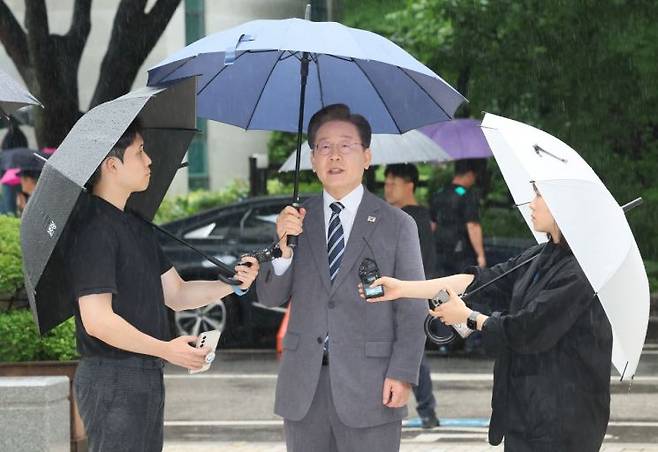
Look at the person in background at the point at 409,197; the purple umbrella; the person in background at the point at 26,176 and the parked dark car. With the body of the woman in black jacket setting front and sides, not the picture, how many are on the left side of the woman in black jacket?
0

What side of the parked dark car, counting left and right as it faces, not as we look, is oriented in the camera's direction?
right

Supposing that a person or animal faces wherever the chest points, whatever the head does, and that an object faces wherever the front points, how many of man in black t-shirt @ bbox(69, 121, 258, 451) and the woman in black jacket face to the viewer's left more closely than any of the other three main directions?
1

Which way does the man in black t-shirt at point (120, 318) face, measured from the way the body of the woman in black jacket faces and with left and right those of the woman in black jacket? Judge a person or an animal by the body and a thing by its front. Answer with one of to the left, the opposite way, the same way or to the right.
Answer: the opposite way

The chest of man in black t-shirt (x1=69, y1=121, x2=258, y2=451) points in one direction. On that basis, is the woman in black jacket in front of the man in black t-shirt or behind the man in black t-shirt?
in front

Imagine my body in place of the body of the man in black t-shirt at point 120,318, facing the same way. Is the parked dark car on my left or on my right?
on my left

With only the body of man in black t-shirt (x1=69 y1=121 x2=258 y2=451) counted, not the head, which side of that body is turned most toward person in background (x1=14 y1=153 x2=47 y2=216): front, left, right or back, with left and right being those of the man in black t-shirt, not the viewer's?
left

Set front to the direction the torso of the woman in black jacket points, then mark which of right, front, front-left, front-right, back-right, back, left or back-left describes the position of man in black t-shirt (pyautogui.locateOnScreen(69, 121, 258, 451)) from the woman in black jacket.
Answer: front

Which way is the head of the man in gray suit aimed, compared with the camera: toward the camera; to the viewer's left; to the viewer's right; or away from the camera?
toward the camera

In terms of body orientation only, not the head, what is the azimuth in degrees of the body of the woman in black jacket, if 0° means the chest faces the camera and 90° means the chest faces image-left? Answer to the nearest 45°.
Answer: approximately 90°

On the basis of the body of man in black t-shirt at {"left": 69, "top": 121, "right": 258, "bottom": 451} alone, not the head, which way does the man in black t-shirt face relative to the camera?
to the viewer's right

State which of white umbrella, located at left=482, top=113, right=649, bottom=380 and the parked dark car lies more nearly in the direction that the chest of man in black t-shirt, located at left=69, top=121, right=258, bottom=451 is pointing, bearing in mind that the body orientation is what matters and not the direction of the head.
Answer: the white umbrella

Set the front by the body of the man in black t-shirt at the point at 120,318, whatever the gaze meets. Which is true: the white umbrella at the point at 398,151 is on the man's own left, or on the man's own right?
on the man's own left
